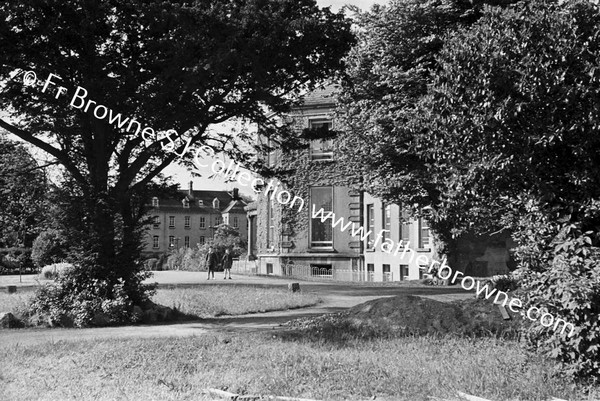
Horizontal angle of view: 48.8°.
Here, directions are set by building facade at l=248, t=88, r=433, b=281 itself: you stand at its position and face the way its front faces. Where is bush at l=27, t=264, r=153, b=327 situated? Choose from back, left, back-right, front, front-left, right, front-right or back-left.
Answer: front

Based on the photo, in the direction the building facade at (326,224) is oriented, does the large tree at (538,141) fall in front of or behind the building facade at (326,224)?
in front

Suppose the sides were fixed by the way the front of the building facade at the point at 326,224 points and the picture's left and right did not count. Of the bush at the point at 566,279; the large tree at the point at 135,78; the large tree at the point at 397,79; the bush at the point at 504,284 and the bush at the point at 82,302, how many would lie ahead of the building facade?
5

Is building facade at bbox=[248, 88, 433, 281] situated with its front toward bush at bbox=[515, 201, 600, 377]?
yes

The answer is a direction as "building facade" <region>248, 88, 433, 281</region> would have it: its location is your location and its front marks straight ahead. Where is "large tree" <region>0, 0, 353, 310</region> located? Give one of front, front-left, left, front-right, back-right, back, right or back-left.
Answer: front

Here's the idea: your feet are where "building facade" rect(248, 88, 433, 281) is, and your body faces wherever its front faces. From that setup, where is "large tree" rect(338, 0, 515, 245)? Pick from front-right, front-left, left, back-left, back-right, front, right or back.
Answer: front

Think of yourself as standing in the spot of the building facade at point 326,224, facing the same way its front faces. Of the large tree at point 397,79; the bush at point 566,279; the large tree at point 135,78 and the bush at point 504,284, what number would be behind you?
0

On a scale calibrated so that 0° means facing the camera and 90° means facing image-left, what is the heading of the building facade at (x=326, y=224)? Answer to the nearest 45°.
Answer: approximately 0°

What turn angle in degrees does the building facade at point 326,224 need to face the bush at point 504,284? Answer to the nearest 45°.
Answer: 0° — it already faces it
